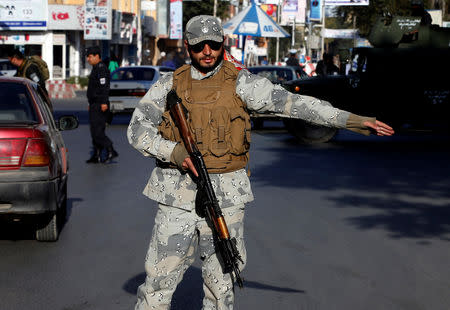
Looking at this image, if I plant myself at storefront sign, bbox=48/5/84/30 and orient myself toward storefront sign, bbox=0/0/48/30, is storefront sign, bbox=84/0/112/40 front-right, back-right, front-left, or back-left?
back-left

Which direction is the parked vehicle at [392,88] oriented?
to the viewer's left

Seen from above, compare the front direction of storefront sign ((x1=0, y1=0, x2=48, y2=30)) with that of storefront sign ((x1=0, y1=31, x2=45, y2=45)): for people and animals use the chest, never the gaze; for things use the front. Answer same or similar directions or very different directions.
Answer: same or similar directions

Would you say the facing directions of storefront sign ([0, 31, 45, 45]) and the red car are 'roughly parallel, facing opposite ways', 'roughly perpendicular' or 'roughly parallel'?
roughly parallel, facing opposite ways

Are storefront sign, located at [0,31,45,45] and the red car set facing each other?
yes

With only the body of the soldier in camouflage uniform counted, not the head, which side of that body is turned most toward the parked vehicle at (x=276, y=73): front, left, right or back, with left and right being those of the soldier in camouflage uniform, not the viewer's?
back

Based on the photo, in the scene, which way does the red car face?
away from the camera

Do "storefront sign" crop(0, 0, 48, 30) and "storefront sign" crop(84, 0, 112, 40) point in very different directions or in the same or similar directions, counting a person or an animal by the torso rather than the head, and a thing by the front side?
same or similar directions

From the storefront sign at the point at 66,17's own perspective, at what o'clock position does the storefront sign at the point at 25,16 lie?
the storefront sign at the point at 25,16 is roughly at 3 o'clock from the storefront sign at the point at 66,17.

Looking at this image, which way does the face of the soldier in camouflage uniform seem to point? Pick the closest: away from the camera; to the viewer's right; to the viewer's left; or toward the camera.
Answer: toward the camera

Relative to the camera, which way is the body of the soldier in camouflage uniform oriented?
toward the camera

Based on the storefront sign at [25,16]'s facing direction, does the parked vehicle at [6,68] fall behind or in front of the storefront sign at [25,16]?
in front

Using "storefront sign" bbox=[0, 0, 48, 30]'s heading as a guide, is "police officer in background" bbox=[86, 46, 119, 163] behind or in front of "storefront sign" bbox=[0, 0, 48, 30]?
in front

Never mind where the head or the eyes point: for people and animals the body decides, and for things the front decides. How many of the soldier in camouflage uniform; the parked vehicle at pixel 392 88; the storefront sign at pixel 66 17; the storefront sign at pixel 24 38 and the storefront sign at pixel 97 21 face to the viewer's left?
1

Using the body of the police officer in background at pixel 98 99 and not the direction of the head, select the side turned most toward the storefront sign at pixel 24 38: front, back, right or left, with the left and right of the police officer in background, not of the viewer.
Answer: right
